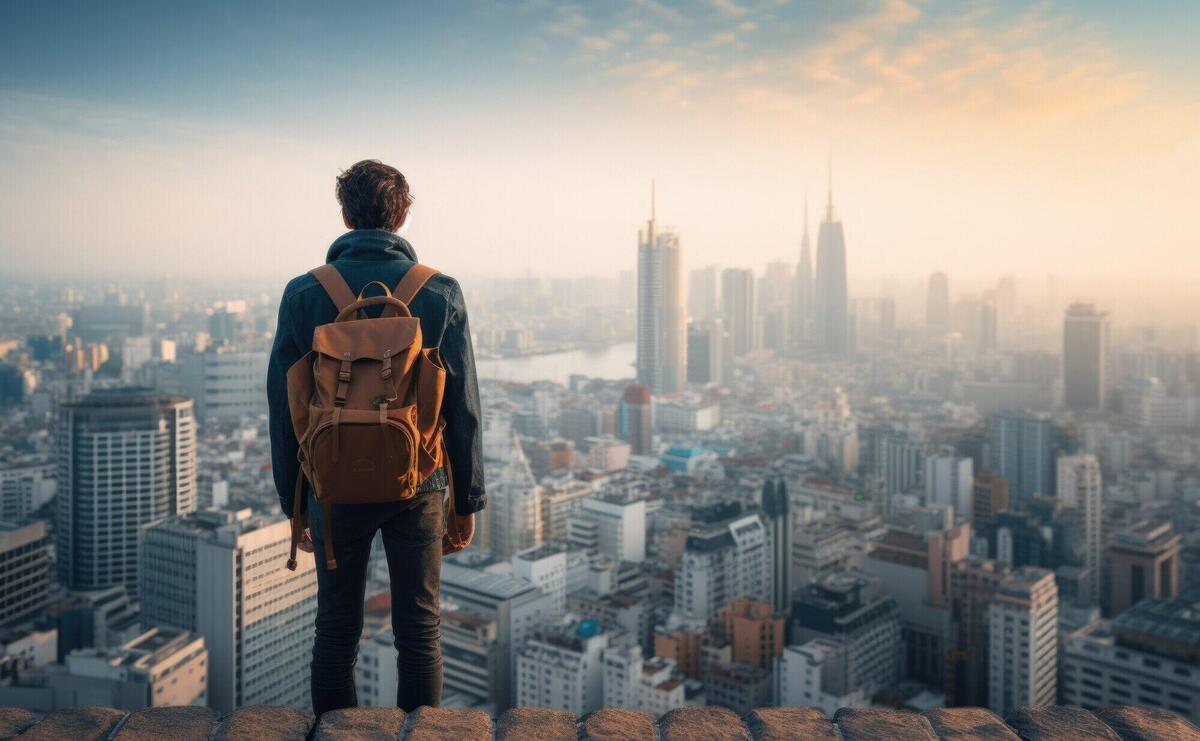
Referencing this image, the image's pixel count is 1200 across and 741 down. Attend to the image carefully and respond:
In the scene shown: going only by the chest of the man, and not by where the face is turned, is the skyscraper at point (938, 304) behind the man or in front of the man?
in front

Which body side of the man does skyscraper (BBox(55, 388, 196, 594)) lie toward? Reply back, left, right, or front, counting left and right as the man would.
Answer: front

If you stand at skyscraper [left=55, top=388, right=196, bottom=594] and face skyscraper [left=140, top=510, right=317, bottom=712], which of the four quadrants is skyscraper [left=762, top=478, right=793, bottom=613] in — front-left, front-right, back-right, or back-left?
front-left

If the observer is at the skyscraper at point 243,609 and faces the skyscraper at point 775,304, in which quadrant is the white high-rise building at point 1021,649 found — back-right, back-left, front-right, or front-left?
front-right

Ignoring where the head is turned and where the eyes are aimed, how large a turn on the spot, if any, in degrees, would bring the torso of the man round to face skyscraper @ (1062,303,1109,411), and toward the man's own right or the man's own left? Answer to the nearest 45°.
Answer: approximately 45° to the man's own right

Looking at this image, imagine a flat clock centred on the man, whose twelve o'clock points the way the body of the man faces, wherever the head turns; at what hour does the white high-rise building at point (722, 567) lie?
The white high-rise building is roughly at 1 o'clock from the man.

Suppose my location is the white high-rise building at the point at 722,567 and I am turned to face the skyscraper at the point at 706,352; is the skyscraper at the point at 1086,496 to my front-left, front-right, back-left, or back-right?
front-right

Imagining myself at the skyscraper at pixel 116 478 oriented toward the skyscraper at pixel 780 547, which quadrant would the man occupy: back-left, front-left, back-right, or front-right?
front-right

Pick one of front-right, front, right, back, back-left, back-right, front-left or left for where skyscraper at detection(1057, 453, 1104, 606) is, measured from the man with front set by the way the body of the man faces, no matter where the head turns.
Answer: front-right

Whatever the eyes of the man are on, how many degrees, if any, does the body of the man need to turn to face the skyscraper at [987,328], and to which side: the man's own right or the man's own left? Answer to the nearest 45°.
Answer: approximately 45° to the man's own right

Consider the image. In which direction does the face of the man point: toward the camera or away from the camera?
away from the camera

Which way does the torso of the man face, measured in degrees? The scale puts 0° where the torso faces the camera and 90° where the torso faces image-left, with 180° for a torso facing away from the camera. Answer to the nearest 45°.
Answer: approximately 180°

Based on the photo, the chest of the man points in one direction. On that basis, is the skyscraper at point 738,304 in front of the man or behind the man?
in front

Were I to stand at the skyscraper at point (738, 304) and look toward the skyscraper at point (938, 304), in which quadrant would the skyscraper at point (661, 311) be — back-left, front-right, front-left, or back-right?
back-right

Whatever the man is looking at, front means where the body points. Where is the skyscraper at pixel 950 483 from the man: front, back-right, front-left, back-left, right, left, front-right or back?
front-right

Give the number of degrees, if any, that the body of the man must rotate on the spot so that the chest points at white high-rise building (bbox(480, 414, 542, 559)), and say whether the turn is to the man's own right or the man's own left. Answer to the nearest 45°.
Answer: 0° — they already face it

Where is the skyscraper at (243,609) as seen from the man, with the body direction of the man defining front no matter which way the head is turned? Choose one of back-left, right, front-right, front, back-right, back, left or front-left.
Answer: front
